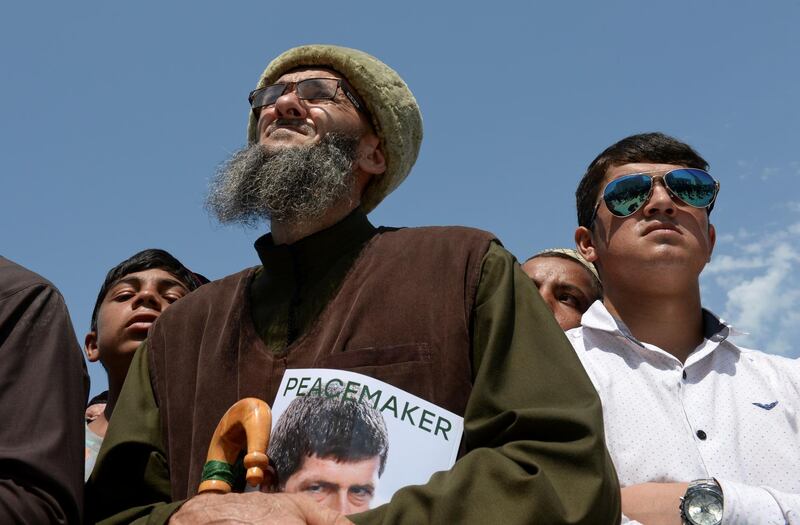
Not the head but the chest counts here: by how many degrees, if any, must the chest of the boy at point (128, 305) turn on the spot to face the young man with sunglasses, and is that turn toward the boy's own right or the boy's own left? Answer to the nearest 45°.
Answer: approximately 45° to the boy's own left

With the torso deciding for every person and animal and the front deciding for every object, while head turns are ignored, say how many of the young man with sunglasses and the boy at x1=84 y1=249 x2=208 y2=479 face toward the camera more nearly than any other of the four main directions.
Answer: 2

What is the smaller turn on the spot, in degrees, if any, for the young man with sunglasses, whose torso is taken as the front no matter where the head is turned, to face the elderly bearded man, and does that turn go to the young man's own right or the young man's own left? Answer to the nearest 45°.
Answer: approximately 45° to the young man's own right

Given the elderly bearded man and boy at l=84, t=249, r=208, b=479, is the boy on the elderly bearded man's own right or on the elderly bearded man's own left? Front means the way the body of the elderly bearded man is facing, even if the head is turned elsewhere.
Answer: on the elderly bearded man's own right

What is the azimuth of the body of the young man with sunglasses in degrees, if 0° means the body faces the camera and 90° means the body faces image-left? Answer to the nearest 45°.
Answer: approximately 0°

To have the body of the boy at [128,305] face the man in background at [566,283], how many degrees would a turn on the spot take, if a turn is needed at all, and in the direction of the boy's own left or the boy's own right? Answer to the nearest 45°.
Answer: approximately 90° to the boy's own left

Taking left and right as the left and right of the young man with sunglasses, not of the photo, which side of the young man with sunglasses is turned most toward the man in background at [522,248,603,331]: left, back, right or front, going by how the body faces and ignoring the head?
back

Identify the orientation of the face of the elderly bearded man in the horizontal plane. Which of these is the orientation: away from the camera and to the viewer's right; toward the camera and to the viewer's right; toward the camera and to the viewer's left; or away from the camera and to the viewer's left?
toward the camera and to the viewer's left
